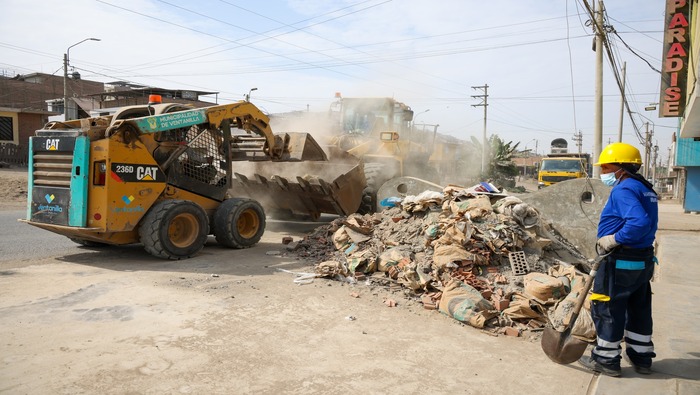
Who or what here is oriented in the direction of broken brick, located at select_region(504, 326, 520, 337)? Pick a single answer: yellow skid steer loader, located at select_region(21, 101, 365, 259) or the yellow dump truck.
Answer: the yellow dump truck

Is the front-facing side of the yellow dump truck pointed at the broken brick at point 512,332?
yes

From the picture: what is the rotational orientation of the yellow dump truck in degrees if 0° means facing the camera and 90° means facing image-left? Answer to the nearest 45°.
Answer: approximately 0°

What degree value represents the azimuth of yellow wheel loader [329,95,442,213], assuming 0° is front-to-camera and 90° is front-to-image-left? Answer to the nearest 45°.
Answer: approximately 45°

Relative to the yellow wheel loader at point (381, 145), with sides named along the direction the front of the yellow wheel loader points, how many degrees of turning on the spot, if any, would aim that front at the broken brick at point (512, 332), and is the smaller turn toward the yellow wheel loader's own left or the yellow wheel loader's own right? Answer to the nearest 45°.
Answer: approximately 45° to the yellow wheel loader's own left

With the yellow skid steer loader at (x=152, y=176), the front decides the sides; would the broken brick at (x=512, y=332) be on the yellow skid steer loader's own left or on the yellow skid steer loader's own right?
on the yellow skid steer loader's own right

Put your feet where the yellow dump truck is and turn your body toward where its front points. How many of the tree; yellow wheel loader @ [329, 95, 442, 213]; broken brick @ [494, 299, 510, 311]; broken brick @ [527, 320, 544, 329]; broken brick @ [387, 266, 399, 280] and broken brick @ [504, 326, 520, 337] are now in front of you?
5

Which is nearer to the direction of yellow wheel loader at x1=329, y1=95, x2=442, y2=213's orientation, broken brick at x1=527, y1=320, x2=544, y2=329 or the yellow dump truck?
the broken brick

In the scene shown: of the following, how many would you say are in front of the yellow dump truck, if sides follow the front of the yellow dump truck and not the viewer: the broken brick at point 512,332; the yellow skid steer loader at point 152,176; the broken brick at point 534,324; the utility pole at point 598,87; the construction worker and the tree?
5

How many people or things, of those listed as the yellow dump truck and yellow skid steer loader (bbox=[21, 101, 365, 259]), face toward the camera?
1

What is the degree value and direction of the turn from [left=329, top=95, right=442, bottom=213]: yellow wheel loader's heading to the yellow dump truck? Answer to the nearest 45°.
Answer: approximately 180°

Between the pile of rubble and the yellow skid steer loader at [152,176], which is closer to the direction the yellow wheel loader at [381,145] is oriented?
the yellow skid steer loader
